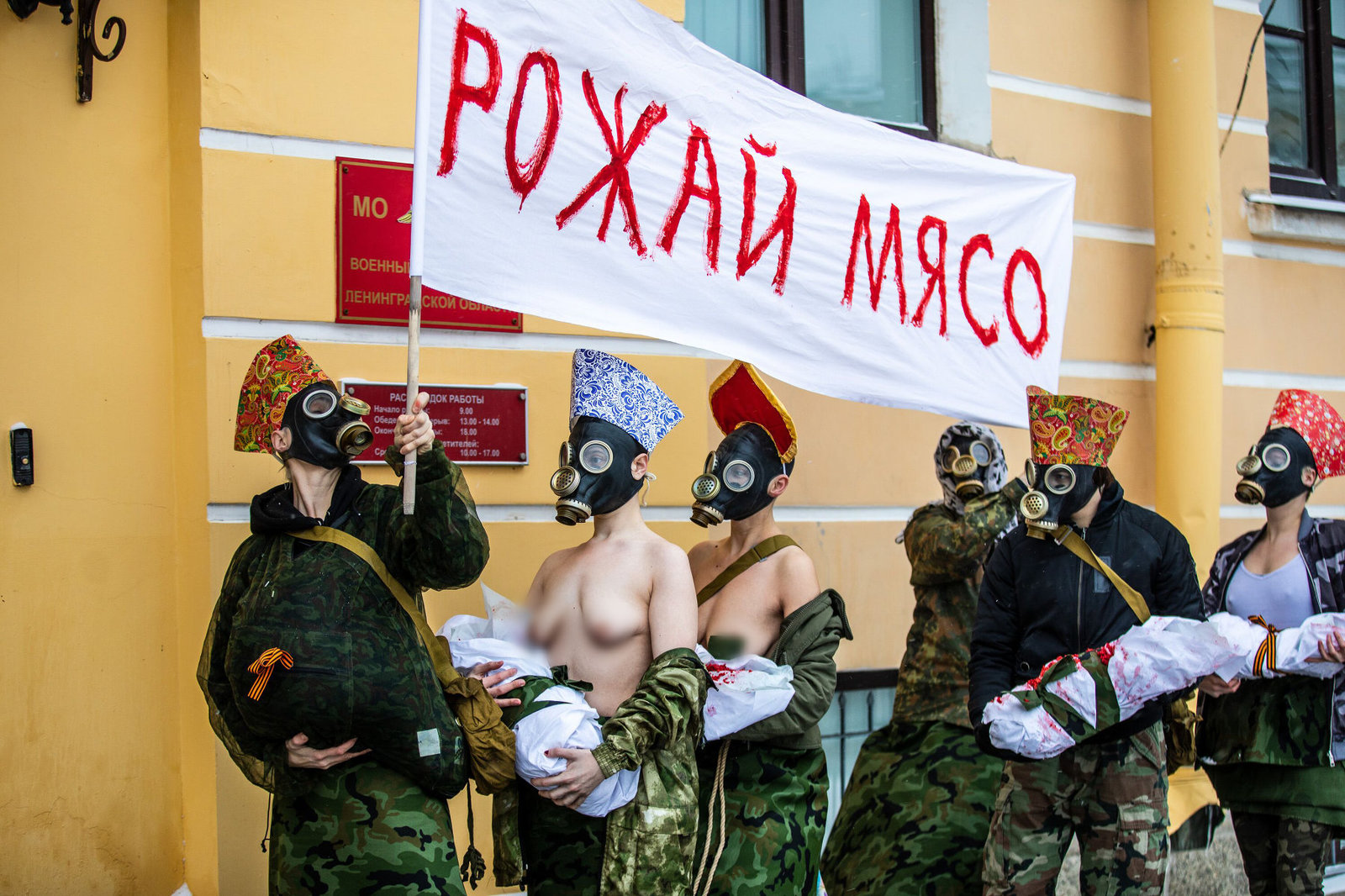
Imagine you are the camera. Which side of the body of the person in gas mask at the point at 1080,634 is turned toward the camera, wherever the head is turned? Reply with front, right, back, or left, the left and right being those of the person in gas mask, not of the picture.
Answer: front

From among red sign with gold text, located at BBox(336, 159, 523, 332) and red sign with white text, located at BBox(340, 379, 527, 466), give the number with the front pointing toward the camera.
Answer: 2

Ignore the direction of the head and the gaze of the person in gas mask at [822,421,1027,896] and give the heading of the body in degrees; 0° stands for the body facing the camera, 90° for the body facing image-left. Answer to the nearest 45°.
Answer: approximately 315°

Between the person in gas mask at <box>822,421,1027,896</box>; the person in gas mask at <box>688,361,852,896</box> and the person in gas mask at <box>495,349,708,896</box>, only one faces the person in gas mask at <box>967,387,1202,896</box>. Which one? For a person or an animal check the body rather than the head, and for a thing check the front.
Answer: the person in gas mask at <box>822,421,1027,896</box>

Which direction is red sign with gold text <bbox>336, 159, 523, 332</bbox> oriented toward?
toward the camera

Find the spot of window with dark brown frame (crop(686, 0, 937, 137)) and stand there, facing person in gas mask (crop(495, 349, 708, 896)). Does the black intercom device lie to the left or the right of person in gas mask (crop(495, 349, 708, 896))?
right

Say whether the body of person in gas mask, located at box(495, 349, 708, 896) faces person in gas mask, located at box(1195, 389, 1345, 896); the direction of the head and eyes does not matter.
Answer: no

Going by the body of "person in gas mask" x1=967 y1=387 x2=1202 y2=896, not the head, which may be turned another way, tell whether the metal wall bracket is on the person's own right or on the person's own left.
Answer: on the person's own right

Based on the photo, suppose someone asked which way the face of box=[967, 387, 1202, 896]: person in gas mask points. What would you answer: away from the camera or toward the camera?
toward the camera

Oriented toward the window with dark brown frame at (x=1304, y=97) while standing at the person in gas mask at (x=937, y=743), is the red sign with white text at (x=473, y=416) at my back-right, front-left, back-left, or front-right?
back-left

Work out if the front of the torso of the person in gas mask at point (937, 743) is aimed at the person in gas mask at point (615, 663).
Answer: no

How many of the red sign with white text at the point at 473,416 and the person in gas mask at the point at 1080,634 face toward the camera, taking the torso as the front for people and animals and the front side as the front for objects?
2

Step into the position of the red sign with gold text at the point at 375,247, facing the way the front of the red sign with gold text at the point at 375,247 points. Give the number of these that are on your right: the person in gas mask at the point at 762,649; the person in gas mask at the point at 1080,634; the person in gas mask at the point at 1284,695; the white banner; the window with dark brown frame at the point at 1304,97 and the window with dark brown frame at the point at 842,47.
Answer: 0

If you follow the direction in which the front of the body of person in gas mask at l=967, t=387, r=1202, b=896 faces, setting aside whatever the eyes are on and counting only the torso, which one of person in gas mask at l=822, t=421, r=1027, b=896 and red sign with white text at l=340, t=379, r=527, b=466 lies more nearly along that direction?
the red sign with white text
